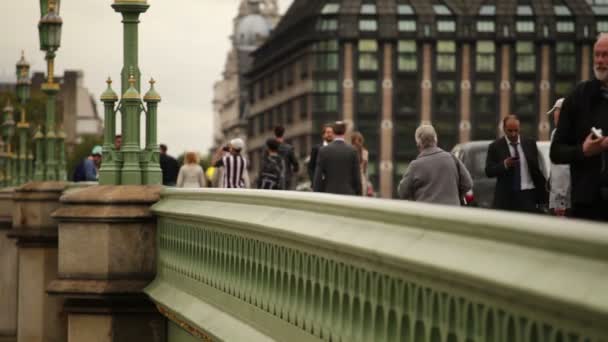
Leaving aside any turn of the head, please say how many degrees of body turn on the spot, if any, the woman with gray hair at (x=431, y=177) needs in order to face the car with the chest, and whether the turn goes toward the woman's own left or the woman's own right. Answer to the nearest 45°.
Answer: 0° — they already face it

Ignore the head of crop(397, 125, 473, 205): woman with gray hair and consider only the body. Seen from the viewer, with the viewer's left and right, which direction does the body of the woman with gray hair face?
facing away from the viewer

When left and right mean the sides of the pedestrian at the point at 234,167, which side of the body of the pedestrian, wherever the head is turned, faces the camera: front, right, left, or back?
back

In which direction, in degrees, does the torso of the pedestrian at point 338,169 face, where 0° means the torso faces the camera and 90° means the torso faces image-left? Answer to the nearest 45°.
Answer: approximately 180°
